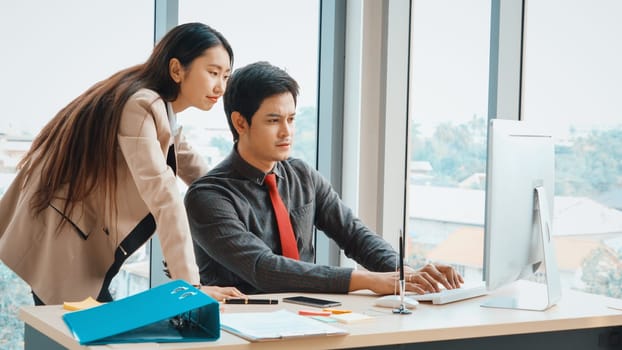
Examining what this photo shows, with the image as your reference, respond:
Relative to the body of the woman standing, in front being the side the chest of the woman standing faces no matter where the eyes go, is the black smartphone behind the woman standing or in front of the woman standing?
in front

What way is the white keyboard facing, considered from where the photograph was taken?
facing away from the viewer and to the left of the viewer

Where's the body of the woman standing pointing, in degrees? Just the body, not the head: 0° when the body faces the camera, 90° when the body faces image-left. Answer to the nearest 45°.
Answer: approximately 270°

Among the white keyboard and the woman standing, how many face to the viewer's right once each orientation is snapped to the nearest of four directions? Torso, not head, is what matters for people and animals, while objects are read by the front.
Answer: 1

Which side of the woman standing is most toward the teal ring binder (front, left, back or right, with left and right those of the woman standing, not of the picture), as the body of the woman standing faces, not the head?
right

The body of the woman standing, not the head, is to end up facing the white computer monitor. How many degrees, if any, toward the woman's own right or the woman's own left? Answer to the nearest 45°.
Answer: approximately 45° to the woman's own right

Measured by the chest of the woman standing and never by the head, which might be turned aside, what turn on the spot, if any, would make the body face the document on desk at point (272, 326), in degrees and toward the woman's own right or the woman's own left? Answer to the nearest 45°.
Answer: approximately 45° to the woman's own right
